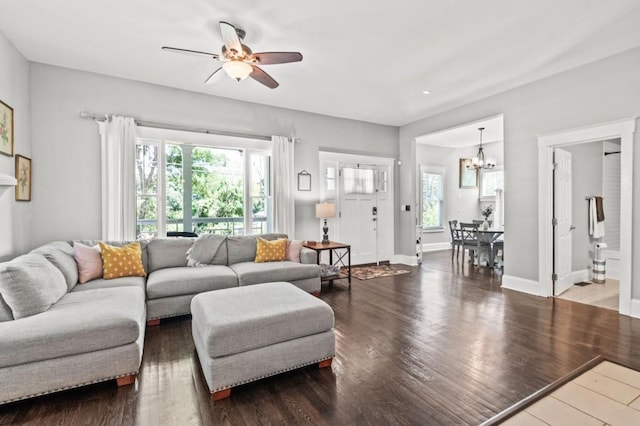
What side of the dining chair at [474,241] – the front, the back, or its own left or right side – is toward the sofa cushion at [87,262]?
back

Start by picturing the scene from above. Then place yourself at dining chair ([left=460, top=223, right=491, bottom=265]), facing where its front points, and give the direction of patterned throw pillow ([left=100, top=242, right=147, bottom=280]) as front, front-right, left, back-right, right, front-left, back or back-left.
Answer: back

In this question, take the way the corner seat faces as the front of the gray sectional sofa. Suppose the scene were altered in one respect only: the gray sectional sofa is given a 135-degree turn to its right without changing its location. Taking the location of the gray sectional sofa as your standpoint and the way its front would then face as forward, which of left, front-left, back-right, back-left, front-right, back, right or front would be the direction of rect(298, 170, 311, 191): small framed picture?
back-right

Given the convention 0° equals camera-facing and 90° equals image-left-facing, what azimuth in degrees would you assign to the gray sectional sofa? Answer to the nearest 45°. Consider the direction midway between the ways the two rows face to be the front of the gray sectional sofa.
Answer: approximately 315°

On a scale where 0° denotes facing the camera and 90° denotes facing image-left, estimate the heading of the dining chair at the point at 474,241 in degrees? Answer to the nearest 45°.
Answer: approximately 225°

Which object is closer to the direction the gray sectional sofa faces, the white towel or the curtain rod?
the white towel

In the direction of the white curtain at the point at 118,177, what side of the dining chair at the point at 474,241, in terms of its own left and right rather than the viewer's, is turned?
back

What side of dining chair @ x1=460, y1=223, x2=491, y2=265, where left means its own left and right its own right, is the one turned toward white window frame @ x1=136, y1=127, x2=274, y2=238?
back

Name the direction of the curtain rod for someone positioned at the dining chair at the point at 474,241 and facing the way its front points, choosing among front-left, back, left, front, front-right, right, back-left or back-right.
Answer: back

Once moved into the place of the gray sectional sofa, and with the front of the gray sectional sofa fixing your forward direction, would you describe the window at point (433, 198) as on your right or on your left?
on your left
